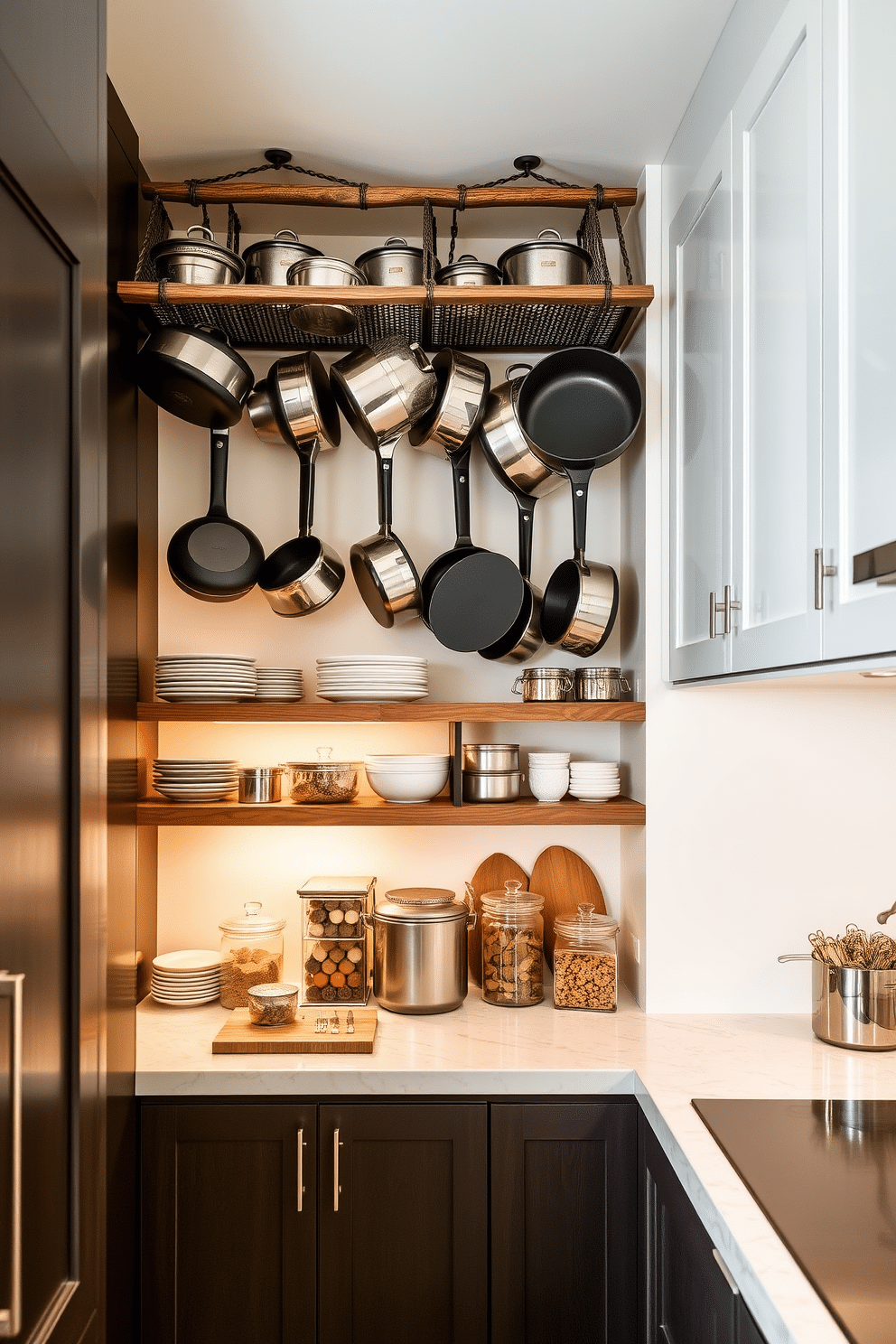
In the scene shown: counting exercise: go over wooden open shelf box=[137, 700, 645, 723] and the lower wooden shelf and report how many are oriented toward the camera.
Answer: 2

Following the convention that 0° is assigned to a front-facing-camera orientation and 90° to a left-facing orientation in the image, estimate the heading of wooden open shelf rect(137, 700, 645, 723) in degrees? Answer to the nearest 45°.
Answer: approximately 0°

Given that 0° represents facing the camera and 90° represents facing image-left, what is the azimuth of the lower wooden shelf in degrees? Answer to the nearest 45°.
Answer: approximately 0°
